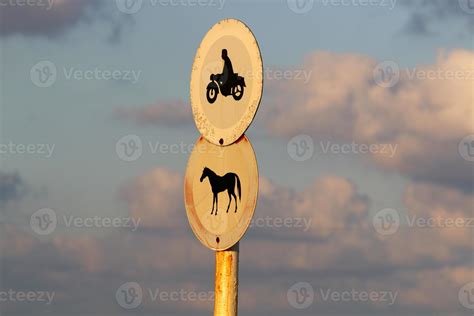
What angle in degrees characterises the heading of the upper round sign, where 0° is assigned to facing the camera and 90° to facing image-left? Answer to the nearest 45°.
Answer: approximately 45°

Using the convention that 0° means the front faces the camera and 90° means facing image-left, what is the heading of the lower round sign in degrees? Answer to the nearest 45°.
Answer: approximately 45°
